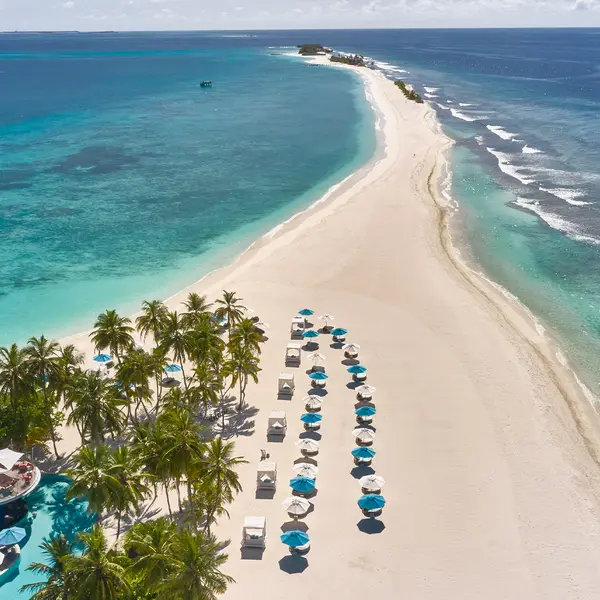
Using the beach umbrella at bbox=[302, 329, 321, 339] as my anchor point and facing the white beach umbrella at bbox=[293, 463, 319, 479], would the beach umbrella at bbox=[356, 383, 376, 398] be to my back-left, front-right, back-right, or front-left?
front-left

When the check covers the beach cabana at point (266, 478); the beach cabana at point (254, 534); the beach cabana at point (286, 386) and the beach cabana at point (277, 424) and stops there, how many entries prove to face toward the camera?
4

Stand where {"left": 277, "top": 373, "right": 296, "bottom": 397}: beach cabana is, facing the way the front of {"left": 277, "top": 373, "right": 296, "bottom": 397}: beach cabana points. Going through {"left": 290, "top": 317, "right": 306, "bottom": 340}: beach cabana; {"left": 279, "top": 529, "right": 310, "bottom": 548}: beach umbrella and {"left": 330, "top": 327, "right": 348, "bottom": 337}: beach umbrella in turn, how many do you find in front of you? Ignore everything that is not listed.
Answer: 1

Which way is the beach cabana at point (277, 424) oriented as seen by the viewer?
toward the camera

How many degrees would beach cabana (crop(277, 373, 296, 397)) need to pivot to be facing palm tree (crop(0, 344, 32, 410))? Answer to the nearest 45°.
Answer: approximately 45° to its right

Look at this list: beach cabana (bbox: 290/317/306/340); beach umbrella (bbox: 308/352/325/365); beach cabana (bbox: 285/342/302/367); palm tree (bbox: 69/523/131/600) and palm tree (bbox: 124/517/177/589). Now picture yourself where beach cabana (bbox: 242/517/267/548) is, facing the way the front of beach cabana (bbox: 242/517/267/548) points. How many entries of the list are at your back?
3

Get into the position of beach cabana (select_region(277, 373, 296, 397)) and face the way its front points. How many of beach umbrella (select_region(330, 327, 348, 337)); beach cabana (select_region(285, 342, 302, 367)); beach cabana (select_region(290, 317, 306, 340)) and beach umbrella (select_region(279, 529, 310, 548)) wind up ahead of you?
1

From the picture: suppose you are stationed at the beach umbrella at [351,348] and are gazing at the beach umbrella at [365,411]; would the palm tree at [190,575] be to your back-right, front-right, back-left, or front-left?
front-right

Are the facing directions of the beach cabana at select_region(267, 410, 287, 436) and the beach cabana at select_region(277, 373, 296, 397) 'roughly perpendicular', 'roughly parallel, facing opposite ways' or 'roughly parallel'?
roughly parallel

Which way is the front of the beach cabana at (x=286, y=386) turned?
toward the camera
